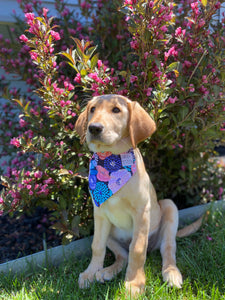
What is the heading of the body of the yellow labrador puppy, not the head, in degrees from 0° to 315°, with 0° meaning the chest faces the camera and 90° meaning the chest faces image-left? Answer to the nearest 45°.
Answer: approximately 45°
